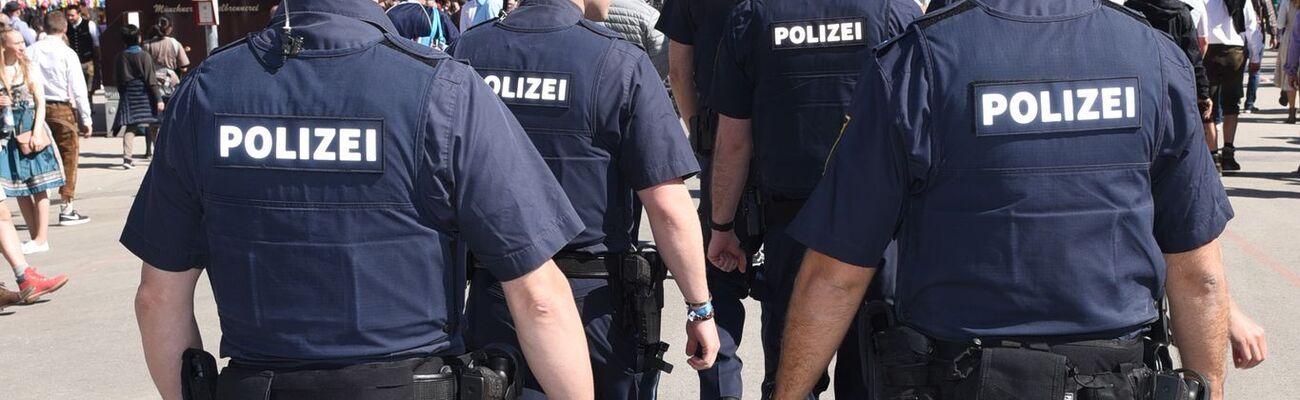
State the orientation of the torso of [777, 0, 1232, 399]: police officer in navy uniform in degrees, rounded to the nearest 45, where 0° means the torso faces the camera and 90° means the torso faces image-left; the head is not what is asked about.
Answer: approximately 180°

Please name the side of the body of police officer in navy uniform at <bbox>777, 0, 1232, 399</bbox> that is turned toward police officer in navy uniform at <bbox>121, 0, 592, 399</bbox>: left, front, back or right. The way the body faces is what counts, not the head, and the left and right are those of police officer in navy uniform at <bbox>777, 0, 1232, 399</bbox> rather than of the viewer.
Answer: left

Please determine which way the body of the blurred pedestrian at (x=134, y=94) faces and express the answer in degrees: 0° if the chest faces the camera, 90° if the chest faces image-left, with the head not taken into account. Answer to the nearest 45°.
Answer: approximately 180°

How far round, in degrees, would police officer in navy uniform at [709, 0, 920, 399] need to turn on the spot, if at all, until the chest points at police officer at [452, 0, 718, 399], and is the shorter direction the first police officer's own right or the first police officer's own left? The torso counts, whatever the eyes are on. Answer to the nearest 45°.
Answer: approximately 135° to the first police officer's own left

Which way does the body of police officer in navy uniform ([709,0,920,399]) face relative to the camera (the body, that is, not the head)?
away from the camera

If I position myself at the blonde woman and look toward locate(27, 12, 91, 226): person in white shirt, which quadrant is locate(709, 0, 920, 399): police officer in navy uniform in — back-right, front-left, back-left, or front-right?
back-right

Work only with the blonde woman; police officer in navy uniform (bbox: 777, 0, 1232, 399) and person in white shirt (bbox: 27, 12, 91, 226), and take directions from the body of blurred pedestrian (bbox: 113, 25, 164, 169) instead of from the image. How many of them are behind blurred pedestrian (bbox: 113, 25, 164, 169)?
3

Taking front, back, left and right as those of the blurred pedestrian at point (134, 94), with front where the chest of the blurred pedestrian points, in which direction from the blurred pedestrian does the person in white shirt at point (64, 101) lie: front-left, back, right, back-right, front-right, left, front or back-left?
back

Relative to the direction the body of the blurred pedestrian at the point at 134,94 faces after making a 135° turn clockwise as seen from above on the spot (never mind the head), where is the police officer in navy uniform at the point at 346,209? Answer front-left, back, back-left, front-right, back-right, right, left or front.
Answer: front-right

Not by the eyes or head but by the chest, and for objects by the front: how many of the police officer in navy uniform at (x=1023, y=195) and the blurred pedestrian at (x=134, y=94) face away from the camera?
2

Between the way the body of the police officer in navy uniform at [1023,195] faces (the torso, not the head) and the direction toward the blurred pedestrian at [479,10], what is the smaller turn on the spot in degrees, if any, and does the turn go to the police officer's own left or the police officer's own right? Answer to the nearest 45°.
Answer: approximately 45° to the police officer's own left

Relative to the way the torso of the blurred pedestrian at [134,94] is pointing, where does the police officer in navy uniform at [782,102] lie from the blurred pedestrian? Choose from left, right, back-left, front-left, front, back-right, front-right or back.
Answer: back
